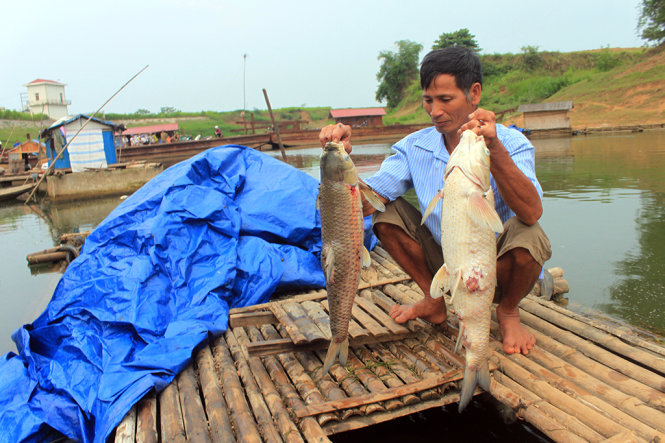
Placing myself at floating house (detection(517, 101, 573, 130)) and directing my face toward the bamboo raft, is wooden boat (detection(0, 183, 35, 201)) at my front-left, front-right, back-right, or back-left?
front-right

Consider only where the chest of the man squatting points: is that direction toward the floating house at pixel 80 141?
no

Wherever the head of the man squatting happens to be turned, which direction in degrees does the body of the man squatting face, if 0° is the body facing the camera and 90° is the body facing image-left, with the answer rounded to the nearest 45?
approximately 45°

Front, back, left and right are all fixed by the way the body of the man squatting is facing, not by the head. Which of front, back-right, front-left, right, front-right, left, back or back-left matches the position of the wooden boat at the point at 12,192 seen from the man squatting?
right

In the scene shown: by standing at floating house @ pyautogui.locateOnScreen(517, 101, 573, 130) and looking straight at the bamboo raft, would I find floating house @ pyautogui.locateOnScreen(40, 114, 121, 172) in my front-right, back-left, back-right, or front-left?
front-right

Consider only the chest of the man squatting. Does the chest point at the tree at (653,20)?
no

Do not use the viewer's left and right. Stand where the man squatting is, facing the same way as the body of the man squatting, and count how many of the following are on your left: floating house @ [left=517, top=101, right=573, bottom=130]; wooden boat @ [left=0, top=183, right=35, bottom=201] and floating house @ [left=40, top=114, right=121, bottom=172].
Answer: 0
